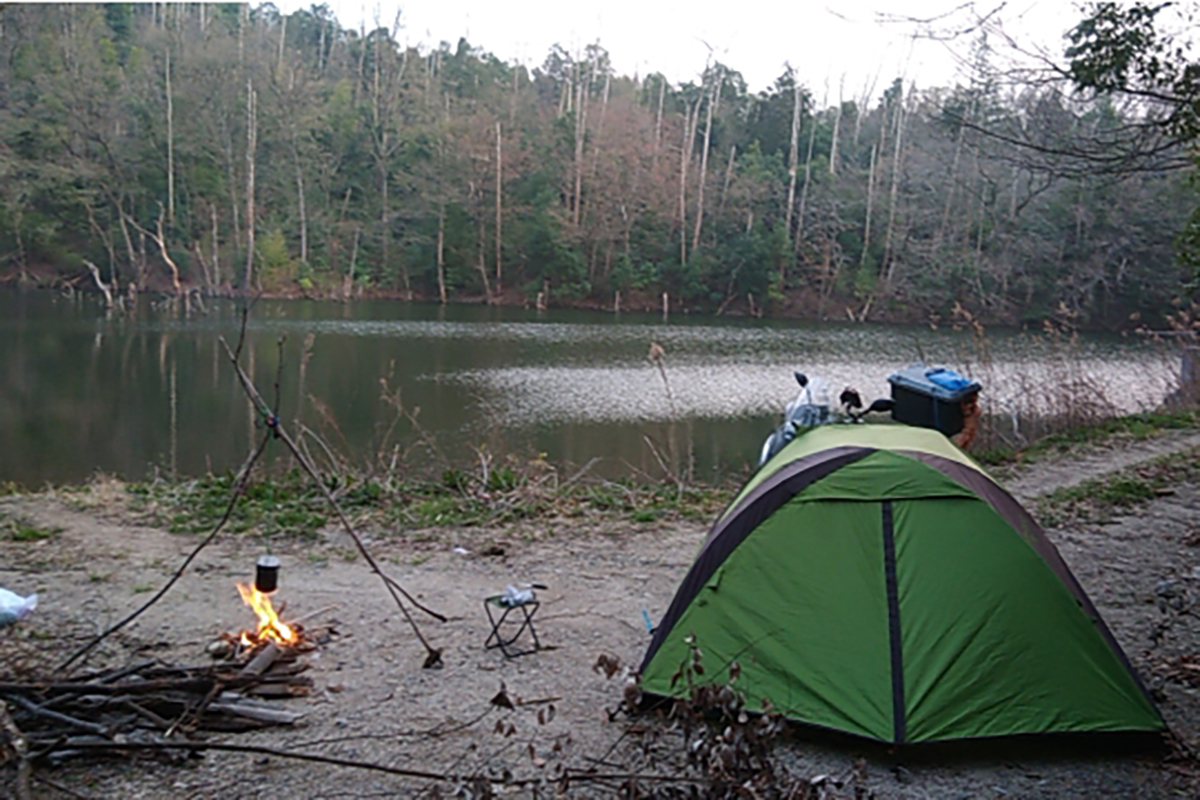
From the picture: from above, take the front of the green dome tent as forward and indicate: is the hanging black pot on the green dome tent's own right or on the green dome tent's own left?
on the green dome tent's own right

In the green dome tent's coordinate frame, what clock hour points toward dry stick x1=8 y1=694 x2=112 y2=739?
The dry stick is roughly at 2 o'clock from the green dome tent.

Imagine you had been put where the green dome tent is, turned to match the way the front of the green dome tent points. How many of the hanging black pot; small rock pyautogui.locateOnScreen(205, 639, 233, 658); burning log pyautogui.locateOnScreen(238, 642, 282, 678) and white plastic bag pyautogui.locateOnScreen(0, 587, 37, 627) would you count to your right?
4

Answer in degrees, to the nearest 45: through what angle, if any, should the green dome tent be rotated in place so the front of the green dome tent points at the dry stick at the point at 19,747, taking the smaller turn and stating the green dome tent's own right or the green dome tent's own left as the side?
approximately 45° to the green dome tent's own right

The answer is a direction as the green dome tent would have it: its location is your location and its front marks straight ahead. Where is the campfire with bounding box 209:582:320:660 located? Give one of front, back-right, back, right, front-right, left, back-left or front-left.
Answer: right

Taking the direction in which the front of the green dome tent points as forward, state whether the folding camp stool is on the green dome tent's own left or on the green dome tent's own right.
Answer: on the green dome tent's own right

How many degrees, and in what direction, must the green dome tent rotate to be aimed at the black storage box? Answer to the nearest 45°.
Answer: approximately 180°

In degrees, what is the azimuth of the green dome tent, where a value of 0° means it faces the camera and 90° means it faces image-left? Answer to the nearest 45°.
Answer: approximately 0°

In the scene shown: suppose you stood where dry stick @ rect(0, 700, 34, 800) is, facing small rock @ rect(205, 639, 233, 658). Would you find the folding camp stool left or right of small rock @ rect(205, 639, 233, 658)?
right

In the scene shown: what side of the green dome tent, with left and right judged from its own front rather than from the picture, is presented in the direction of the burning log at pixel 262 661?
right
